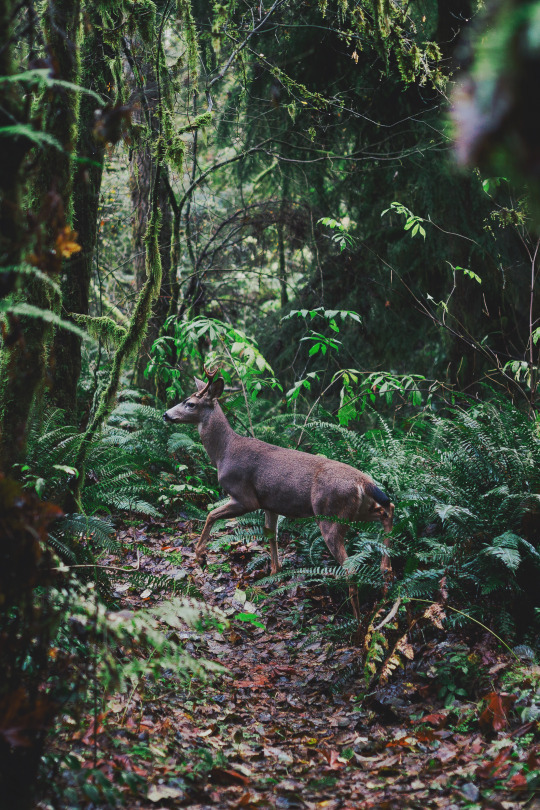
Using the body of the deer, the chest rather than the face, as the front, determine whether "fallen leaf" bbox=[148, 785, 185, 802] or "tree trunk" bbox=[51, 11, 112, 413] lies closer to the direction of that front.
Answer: the tree trunk

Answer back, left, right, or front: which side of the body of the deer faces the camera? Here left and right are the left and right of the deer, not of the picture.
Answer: left

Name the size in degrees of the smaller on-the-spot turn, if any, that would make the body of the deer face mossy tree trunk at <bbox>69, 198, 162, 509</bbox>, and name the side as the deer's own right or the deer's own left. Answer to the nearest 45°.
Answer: approximately 45° to the deer's own right

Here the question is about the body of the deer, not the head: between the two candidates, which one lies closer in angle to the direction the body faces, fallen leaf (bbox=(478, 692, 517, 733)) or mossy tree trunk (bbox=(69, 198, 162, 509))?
the mossy tree trunk

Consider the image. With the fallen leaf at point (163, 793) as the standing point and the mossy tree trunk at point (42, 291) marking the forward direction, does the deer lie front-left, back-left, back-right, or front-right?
front-right

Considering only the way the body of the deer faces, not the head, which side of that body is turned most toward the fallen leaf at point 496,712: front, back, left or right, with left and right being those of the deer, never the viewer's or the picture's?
left

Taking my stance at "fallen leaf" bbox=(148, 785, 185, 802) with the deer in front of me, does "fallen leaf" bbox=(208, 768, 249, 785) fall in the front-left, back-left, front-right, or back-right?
front-right

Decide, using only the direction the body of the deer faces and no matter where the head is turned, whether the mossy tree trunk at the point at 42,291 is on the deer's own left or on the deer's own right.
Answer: on the deer's own left

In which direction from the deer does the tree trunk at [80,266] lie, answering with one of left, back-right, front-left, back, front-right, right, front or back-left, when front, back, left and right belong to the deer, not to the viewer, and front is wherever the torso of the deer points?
front

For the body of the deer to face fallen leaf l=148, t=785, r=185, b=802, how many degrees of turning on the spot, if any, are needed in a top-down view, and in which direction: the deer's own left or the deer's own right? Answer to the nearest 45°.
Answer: approximately 90° to the deer's own left

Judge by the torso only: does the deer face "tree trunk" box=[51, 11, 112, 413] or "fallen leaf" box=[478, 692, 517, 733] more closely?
the tree trunk

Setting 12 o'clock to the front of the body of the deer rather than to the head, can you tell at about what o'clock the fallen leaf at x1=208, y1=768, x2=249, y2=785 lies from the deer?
The fallen leaf is roughly at 9 o'clock from the deer.
